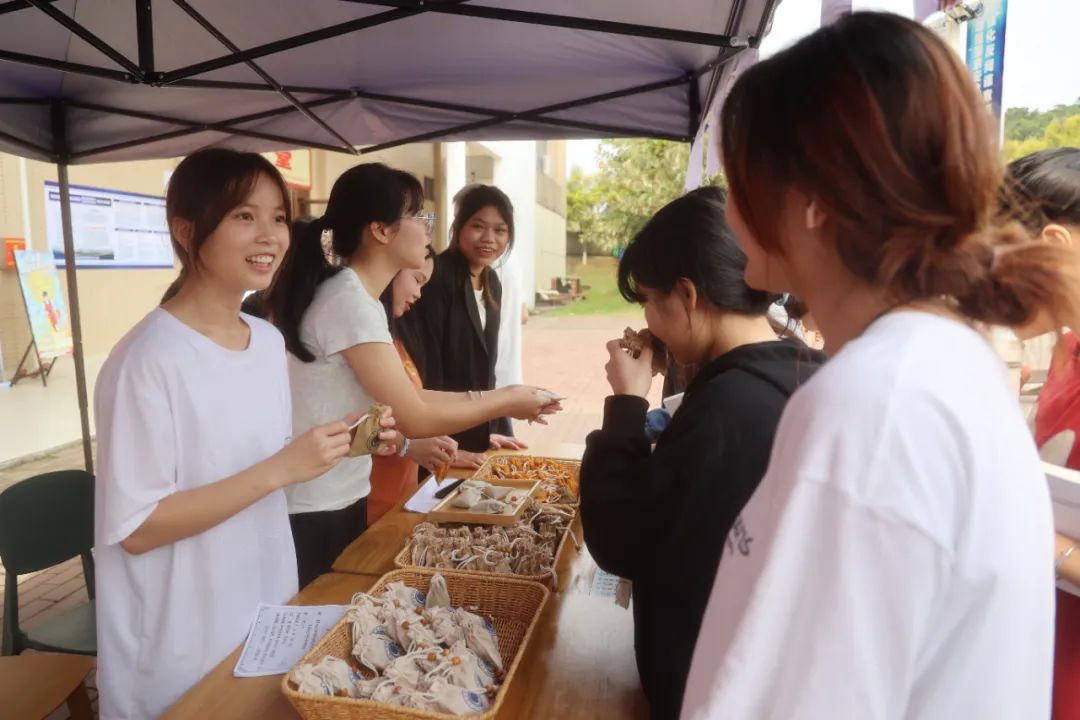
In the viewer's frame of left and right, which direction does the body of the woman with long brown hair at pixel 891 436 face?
facing away from the viewer and to the left of the viewer

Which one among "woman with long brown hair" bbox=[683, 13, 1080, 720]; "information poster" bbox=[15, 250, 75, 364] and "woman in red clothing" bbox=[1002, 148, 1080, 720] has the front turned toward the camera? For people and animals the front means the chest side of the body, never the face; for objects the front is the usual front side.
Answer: the information poster

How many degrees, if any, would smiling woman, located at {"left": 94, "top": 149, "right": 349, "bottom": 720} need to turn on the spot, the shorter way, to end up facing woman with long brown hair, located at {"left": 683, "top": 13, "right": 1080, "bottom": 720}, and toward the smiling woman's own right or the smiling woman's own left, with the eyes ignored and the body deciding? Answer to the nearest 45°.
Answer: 0° — they already face them

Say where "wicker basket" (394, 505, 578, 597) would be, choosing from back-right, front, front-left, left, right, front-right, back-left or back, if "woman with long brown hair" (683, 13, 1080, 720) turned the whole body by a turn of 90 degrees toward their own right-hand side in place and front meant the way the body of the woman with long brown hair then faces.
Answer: left

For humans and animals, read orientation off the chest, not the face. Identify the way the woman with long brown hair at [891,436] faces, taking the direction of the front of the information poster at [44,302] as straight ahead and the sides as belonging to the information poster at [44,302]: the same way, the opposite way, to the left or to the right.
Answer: the opposite way

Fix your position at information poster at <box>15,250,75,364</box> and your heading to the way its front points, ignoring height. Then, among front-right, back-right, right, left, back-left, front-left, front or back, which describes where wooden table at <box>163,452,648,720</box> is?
front

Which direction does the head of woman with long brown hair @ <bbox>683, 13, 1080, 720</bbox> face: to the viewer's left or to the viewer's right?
to the viewer's left

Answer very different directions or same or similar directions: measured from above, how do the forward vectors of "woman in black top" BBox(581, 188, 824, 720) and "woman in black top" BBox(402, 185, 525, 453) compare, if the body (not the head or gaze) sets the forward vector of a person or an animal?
very different directions

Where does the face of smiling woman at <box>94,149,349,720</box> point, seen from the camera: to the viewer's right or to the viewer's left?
to the viewer's right

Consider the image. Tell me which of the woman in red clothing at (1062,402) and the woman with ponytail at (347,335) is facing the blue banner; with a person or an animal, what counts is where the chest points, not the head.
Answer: the woman with ponytail at (347,335)
